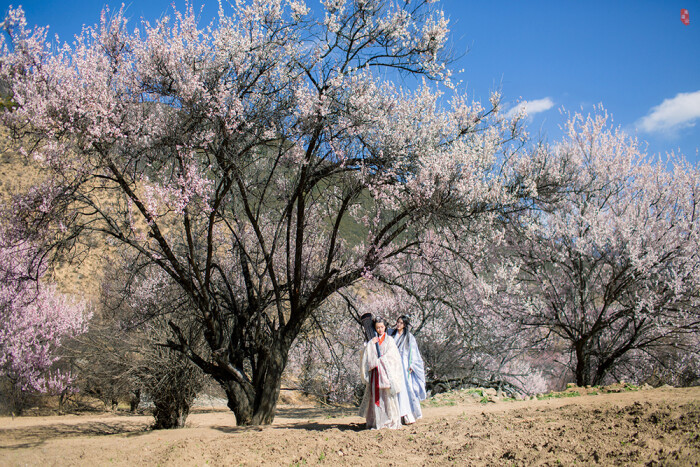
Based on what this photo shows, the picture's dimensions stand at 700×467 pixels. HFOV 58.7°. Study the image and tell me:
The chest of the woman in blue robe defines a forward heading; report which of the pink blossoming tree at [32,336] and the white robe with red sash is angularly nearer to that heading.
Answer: the white robe with red sash

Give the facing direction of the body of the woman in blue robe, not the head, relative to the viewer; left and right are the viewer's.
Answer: facing the viewer and to the left of the viewer

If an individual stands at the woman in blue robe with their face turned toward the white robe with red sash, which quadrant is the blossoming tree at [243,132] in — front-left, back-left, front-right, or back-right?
front-right

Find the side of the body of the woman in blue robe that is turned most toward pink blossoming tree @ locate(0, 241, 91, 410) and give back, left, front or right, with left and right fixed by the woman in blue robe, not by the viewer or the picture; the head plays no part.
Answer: right

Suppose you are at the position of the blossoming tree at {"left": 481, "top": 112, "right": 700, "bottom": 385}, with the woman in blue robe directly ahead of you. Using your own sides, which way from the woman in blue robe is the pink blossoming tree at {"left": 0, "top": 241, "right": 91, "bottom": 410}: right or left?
right

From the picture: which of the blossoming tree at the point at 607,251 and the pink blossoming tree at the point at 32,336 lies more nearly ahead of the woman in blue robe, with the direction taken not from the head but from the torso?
the pink blossoming tree

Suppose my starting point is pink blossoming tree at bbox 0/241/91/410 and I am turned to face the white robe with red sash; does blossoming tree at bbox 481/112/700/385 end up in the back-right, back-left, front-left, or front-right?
front-left

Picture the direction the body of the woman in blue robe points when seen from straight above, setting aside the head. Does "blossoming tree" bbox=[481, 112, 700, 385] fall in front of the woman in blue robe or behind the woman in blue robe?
behind
